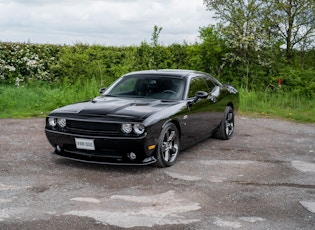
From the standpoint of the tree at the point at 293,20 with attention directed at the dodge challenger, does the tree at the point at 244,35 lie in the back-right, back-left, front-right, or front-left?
front-right

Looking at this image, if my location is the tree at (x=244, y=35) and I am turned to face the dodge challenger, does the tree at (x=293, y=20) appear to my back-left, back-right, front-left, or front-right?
back-left

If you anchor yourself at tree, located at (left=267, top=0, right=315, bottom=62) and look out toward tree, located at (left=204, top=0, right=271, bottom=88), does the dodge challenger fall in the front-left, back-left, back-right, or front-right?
front-left

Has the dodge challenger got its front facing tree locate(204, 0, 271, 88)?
no

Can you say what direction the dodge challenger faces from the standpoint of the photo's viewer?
facing the viewer and to the left of the viewer

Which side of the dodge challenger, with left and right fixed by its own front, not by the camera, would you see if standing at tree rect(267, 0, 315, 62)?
back
